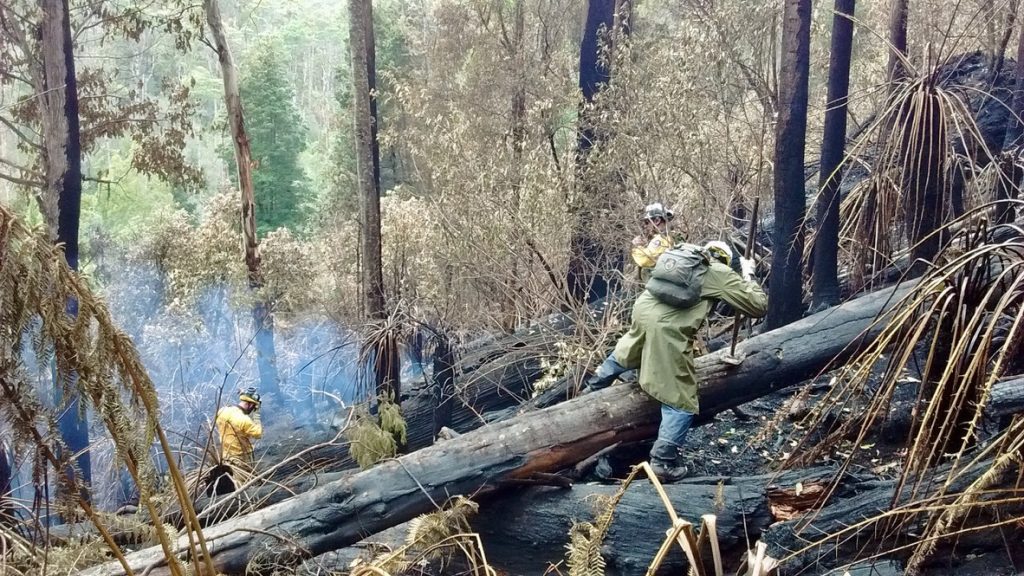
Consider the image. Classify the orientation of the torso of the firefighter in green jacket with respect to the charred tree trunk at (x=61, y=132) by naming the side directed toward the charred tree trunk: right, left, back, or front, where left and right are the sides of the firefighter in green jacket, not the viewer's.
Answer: left

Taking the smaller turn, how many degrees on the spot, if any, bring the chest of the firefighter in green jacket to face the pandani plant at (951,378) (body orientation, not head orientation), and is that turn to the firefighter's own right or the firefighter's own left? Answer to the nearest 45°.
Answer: approximately 90° to the firefighter's own right

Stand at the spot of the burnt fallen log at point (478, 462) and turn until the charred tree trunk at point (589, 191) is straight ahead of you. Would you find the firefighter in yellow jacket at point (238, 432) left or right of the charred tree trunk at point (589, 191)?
left

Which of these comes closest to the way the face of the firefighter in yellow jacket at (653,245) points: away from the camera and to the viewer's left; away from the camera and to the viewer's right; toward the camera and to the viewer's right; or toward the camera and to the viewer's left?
toward the camera and to the viewer's left

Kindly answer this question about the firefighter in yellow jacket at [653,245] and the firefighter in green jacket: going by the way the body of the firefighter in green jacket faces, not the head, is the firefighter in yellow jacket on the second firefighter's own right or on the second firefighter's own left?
on the second firefighter's own left

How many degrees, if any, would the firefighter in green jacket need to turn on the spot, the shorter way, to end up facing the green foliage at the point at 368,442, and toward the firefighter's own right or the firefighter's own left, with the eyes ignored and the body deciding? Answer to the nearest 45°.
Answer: approximately 90° to the firefighter's own left

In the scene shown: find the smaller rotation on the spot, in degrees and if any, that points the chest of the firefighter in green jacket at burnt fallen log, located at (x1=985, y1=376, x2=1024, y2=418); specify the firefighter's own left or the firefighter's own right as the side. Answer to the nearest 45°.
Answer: approximately 90° to the firefighter's own right

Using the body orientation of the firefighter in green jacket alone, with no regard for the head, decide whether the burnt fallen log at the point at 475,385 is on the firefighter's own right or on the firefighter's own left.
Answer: on the firefighter's own left

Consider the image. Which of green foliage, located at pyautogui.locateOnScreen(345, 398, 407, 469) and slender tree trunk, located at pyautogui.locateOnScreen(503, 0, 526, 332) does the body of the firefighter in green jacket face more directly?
the slender tree trunk

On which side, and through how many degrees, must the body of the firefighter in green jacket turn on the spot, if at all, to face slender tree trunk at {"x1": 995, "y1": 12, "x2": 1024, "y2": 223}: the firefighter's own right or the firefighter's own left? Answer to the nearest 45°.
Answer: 0° — they already face it

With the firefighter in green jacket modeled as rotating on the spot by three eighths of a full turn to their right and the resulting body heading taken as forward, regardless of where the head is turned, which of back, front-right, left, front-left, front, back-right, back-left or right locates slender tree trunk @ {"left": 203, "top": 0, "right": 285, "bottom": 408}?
back-right

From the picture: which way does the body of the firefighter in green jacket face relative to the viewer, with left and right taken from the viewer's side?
facing away from the viewer and to the right of the viewer
